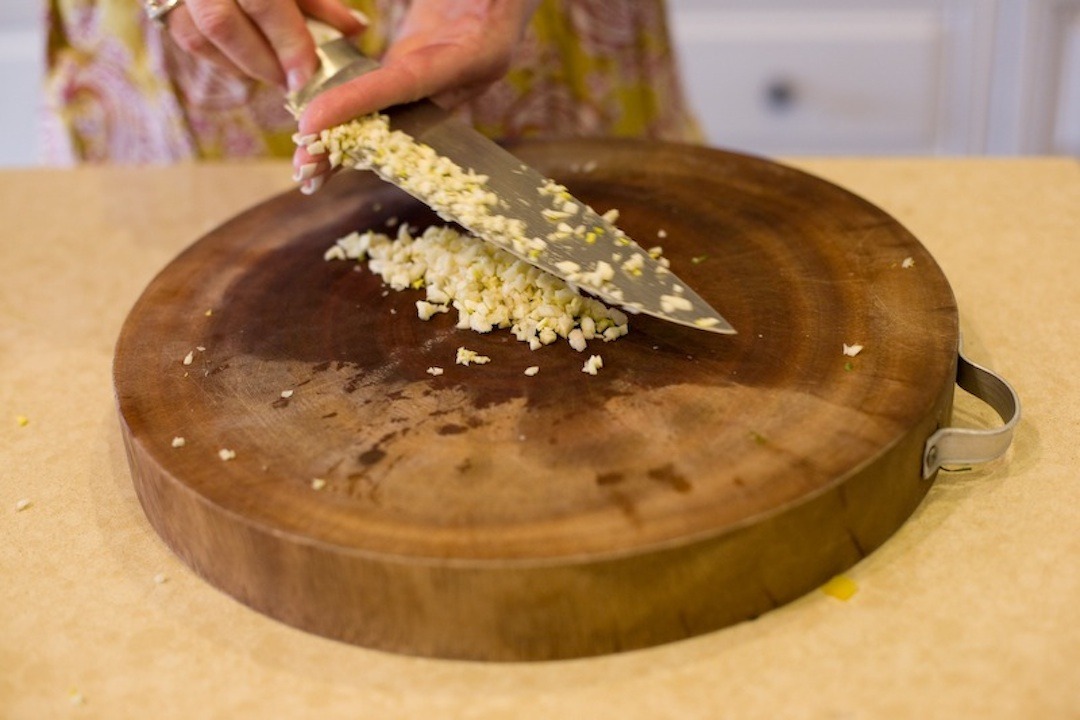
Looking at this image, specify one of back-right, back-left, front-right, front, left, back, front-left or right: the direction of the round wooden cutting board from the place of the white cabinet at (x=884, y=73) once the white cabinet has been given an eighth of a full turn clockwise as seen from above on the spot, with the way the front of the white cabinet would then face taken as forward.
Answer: front-left

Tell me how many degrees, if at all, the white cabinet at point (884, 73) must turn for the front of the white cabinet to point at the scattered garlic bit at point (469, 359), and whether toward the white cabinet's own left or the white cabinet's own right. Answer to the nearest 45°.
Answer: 0° — it already faces it

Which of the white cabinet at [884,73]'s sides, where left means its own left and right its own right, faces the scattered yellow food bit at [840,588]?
front

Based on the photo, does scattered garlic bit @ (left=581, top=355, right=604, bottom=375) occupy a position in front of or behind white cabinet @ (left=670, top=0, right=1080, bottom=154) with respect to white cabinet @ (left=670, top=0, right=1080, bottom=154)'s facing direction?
in front

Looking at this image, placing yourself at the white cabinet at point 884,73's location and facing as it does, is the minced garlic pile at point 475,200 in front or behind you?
in front

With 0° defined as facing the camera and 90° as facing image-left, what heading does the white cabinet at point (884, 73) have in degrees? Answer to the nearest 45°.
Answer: approximately 0°
